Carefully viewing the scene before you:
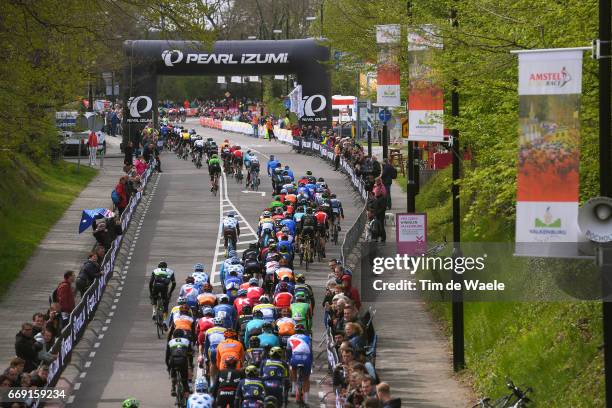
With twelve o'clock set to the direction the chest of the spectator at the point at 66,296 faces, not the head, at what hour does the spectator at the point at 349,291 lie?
the spectator at the point at 349,291 is roughly at 1 o'clock from the spectator at the point at 66,296.

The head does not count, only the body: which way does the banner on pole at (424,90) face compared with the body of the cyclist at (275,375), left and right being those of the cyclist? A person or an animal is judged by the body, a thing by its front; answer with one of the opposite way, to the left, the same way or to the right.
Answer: the opposite way

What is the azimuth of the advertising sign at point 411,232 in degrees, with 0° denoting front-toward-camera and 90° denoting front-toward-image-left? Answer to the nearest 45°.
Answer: approximately 0°

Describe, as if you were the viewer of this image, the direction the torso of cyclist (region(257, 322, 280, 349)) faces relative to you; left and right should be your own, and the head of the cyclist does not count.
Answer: facing away from the viewer

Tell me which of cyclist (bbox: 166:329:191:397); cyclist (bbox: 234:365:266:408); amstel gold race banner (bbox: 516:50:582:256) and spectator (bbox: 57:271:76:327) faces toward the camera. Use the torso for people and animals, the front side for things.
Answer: the amstel gold race banner

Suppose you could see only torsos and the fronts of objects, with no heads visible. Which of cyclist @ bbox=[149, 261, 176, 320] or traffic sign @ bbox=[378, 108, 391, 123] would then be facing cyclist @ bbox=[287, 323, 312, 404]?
the traffic sign

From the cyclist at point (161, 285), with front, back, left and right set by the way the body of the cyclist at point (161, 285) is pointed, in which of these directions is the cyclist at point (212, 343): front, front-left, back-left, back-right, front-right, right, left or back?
back

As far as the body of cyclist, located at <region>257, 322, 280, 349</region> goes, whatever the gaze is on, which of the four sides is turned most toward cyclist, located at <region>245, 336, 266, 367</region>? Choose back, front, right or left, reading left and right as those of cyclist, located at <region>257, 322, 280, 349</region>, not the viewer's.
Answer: back

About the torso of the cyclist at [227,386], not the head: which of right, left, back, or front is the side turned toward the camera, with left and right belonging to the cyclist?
back

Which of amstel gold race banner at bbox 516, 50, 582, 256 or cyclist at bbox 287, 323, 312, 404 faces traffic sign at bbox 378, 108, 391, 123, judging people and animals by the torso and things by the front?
the cyclist

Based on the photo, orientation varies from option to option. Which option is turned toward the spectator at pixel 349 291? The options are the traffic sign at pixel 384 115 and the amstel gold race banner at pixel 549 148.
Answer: the traffic sign

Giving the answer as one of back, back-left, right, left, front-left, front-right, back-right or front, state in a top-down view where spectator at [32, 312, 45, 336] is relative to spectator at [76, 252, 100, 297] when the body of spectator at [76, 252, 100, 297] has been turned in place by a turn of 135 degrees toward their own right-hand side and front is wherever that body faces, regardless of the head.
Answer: front-left

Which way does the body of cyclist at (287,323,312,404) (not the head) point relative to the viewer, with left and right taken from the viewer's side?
facing away from the viewer
